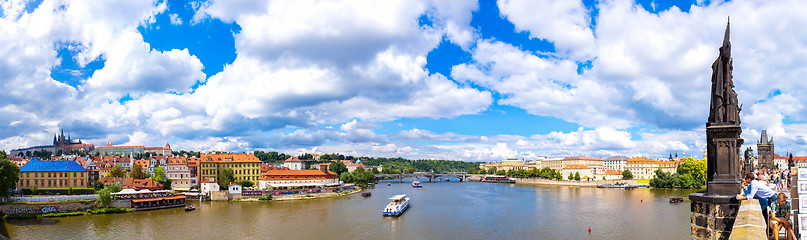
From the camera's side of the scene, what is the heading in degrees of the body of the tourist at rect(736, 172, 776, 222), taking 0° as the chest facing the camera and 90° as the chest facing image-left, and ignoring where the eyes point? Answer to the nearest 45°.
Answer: approximately 90°
